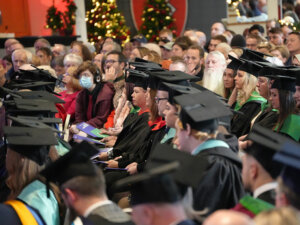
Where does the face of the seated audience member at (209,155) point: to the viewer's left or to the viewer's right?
to the viewer's left

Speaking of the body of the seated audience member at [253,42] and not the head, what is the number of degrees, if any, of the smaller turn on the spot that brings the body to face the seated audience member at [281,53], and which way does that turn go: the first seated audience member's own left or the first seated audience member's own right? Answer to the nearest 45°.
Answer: approximately 45° to the first seated audience member's own left

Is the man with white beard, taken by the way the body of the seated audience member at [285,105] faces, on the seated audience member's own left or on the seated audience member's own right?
on the seated audience member's own right

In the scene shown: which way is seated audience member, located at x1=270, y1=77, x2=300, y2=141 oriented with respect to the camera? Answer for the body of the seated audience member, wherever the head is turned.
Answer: to the viewer's left

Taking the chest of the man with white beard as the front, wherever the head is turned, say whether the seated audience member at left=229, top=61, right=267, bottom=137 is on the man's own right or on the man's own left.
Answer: on the man's own left

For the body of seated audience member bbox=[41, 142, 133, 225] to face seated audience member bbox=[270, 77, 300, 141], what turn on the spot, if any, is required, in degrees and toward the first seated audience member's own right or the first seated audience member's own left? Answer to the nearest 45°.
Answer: approximately 90° to the first seated audience member's own right
